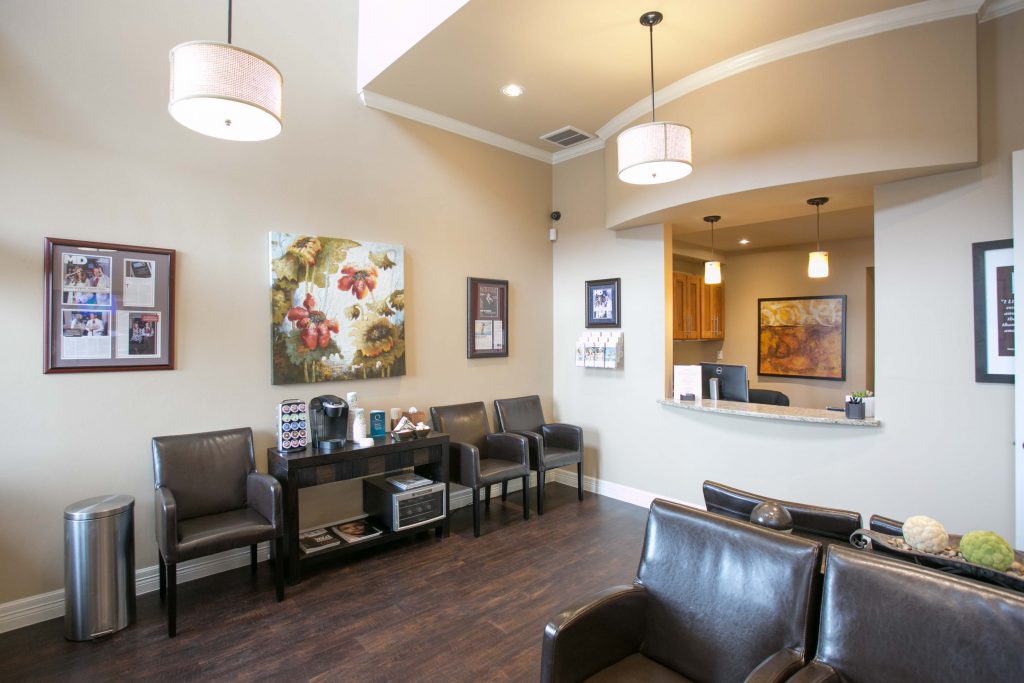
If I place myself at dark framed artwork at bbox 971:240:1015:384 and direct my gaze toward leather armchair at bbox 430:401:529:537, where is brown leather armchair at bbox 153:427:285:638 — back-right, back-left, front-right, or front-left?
front-left

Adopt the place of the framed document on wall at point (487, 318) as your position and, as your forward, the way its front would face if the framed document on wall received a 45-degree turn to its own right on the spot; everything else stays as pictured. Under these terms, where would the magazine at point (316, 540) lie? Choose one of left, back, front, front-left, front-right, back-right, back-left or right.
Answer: front-right

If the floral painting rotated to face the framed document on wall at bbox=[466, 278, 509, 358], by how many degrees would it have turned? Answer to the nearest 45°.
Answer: approximately 90° to its left

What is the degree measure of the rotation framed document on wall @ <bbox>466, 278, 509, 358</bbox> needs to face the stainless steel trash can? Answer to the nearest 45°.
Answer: approximately 90° to its right

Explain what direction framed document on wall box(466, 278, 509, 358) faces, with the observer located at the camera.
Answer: facing the viewer and to the right of the viewer

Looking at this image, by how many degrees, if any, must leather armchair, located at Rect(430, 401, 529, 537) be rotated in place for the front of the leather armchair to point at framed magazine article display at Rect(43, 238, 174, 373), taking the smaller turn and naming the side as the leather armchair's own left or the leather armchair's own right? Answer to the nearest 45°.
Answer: approximately 90° to the leather armchair's own right

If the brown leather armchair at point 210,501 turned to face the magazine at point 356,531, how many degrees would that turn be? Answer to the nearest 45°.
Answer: approximately 45° to its left

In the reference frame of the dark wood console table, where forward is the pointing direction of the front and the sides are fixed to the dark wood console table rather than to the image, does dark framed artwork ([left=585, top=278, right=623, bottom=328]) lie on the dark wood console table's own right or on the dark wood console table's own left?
on the dark wood console table's own left

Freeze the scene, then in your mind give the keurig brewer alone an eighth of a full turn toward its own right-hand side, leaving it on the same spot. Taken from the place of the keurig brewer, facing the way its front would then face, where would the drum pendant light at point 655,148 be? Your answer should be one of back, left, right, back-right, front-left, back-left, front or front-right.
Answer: front-left

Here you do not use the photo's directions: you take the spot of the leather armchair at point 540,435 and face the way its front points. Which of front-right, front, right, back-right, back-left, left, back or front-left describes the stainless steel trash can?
right

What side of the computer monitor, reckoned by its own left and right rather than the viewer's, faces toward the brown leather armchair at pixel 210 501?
back

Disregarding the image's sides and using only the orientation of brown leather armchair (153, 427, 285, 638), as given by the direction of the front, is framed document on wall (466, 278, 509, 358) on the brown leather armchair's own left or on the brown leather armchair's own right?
on the brown leather armchair's own left
